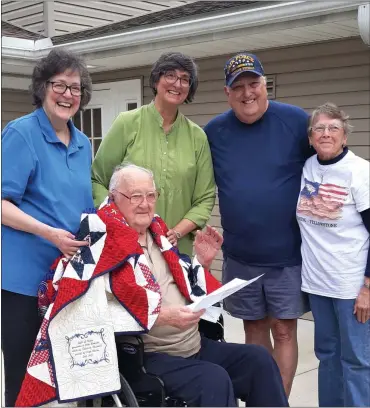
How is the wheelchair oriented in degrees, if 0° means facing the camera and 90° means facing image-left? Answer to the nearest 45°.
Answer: approximately 315°

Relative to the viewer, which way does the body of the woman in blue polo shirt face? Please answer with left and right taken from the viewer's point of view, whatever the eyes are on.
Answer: facing the viewer and to the right of the viewer

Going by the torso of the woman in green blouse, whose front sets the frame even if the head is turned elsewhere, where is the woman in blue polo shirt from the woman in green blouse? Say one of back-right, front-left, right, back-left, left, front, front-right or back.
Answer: front-right

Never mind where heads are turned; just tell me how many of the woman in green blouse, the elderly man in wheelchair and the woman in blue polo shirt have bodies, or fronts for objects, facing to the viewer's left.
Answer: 0

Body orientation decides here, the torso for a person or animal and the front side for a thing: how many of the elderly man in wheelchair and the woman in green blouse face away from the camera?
0

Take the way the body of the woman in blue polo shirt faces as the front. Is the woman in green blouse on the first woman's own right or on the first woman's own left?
on the first woman's own left

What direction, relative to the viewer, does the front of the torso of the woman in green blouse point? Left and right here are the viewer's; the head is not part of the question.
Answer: facing the viewer
